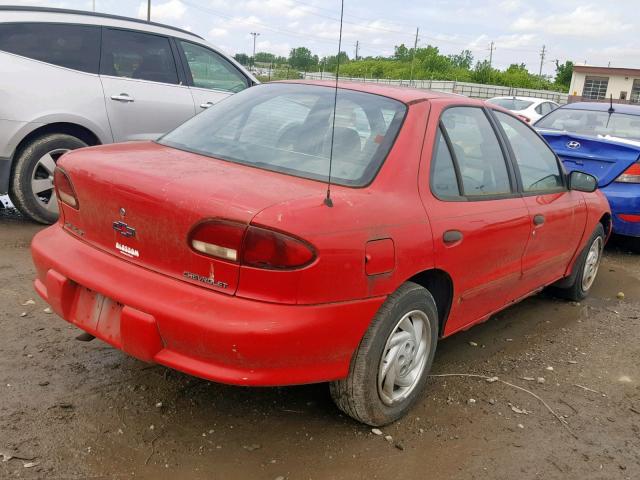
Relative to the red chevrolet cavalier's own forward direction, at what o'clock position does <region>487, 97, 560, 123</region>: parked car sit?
The parked car is roughly at 11 o'clock from the red chevrolet cavalier.

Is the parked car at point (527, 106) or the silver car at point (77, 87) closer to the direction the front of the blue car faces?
the parked car

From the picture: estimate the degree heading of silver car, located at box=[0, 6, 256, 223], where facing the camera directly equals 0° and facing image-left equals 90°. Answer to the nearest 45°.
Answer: approximately 225°

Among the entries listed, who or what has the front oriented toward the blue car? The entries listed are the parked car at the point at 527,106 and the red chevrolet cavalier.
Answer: the red chevrolet cavalier

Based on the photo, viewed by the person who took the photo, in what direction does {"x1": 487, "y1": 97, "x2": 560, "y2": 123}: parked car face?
facing away from the viewer and to the right of the viewer

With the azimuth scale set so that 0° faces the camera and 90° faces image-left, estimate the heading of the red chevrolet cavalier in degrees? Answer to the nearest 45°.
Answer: approximately 225°

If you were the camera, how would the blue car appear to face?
facing away from the viewer and to the right of the viewer

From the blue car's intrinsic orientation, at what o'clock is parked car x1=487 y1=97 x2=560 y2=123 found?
The parked car is roughly at 10 o'clock from the blue car.
